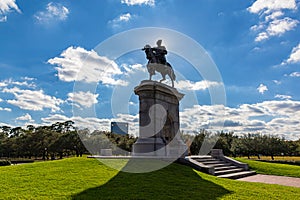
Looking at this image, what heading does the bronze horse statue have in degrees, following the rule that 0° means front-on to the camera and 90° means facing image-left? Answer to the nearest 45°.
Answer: approximately 45°

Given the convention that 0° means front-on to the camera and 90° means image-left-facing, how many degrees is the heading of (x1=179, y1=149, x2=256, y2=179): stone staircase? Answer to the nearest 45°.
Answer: approximately 315°
